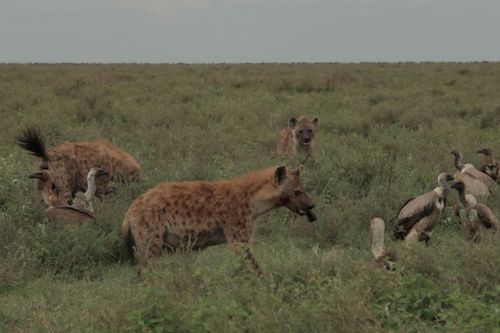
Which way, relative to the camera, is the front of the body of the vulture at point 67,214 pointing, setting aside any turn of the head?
to the viewer's left

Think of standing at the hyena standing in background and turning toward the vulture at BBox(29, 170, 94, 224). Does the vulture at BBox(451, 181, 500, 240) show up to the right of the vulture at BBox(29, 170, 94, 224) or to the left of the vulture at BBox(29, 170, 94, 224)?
left

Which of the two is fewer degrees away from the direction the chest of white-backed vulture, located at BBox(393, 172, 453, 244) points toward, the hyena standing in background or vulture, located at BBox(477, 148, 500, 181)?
the vulture

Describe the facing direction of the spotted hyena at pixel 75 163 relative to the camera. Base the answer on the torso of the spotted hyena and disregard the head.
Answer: to the viewer's right

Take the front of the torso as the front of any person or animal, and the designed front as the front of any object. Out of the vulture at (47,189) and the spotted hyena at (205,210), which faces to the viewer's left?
the vulture

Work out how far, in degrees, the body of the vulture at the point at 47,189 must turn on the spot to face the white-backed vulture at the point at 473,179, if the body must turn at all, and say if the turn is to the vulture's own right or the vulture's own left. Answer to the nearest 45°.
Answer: approximately 180°

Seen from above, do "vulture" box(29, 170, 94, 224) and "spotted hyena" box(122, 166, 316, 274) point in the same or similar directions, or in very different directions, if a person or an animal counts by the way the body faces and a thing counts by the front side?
very different directions

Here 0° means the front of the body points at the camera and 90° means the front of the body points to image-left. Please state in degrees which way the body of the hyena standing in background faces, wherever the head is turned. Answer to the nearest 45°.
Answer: approximately 315°

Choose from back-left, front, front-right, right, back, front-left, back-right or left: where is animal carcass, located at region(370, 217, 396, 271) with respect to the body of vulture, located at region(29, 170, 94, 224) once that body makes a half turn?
front-right

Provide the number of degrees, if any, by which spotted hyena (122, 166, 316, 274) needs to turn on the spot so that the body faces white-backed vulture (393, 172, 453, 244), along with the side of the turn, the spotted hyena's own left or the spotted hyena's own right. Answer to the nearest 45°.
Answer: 0° — it already faces it
